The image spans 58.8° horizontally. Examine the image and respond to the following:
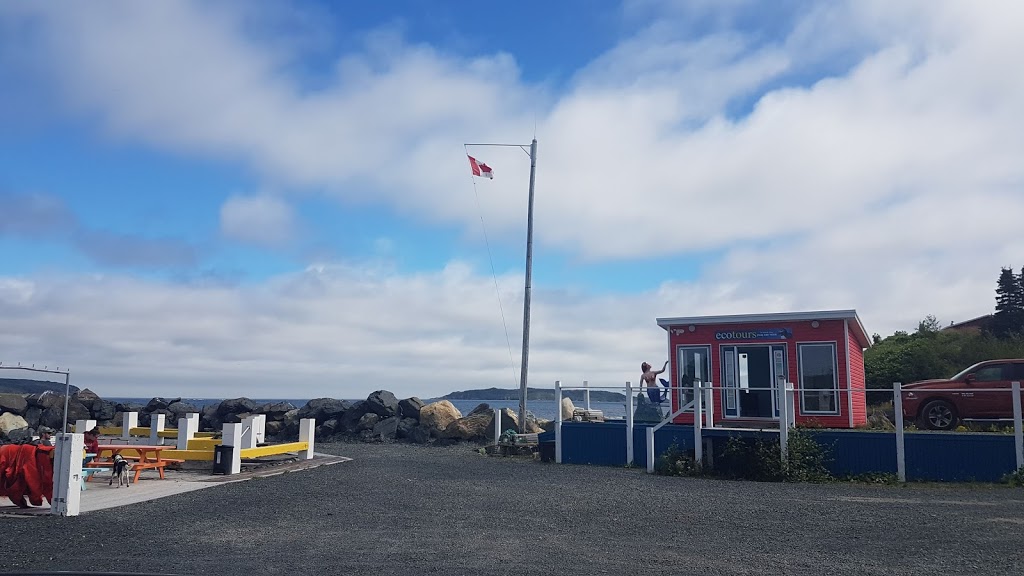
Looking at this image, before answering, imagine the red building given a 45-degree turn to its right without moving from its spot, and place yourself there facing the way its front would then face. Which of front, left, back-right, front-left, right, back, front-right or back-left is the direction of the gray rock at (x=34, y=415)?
front-right

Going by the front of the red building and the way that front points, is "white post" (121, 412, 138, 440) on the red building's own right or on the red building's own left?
on the red building's own right

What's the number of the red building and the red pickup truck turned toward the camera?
1

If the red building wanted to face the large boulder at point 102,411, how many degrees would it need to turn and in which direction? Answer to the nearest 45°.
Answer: approximately 90° to its right

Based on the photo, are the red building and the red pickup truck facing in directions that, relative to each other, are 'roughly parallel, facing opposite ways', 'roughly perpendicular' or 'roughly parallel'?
roughly perpendicular

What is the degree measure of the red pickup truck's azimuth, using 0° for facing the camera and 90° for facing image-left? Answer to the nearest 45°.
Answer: approximately 90°

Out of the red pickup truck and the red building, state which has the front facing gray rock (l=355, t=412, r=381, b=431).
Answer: the red pickup truck

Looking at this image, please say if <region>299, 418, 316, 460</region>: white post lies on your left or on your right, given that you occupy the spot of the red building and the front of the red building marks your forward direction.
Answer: on your right

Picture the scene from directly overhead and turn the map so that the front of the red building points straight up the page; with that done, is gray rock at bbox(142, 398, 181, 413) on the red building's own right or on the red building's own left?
on the red building's own right

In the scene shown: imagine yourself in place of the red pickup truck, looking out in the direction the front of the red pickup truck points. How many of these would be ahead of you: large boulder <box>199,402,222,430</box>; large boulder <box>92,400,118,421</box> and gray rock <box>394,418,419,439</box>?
3

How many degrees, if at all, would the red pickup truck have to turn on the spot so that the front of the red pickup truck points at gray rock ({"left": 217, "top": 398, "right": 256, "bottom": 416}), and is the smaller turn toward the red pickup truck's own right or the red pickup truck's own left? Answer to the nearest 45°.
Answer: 0° — it already faces it

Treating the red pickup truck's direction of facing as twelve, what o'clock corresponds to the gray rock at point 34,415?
The gray rock is roughly at 12 o'clock from the red pickup truck.

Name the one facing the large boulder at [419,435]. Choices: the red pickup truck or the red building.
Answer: the red pickup truck
